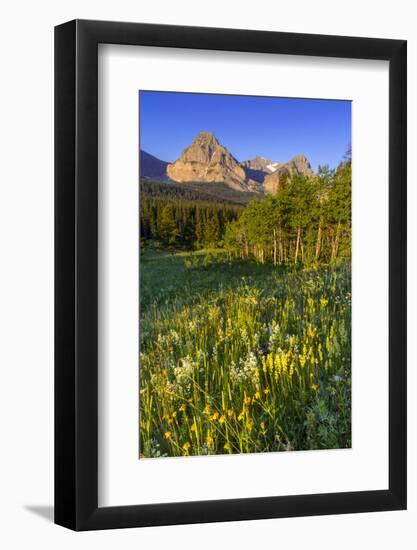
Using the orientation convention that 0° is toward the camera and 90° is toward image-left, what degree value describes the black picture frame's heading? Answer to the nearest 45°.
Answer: approximately 315°
